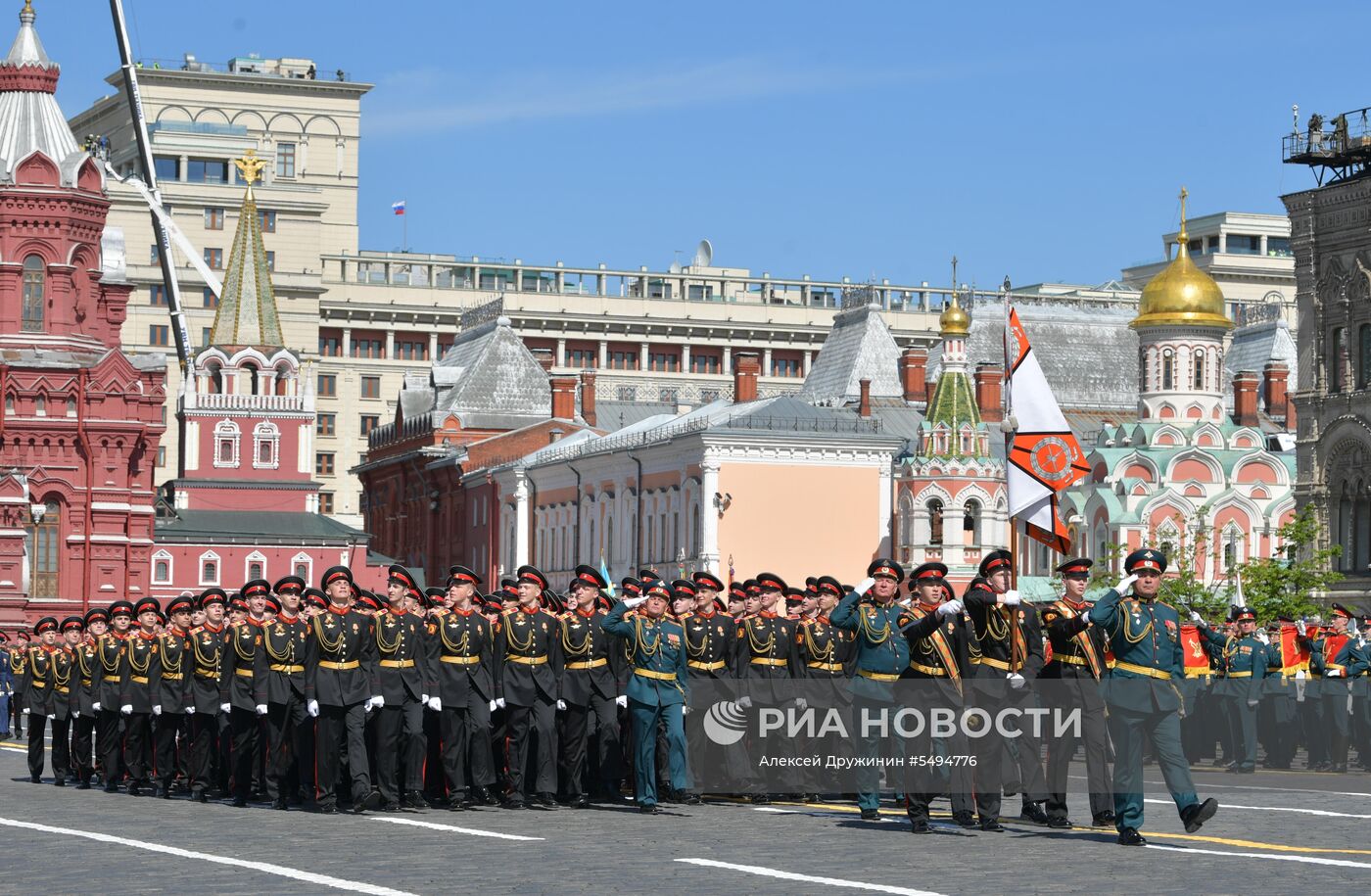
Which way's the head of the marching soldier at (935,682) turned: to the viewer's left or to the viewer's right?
to the viewer's right

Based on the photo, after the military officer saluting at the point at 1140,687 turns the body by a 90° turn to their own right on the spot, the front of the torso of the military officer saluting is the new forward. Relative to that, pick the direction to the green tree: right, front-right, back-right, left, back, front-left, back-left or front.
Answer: back-right

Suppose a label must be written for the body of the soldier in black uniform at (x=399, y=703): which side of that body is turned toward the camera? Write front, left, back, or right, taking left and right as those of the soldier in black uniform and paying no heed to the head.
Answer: front

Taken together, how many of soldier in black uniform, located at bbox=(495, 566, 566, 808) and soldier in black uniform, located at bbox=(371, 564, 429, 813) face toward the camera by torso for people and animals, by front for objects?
2

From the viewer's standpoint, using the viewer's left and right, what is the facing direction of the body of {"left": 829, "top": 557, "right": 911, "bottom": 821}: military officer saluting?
facing the viewer and to the right of the viewer

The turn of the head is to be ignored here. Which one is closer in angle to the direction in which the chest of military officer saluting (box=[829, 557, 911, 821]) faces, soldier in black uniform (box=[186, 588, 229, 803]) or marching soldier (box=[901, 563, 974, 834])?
the marching soldier

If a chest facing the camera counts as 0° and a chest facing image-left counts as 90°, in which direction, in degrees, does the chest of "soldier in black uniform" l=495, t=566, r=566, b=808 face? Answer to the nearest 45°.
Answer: approximately 0°

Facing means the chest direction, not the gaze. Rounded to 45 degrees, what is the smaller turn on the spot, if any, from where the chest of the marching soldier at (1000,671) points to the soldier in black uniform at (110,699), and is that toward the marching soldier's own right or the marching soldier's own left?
approximately 180°
